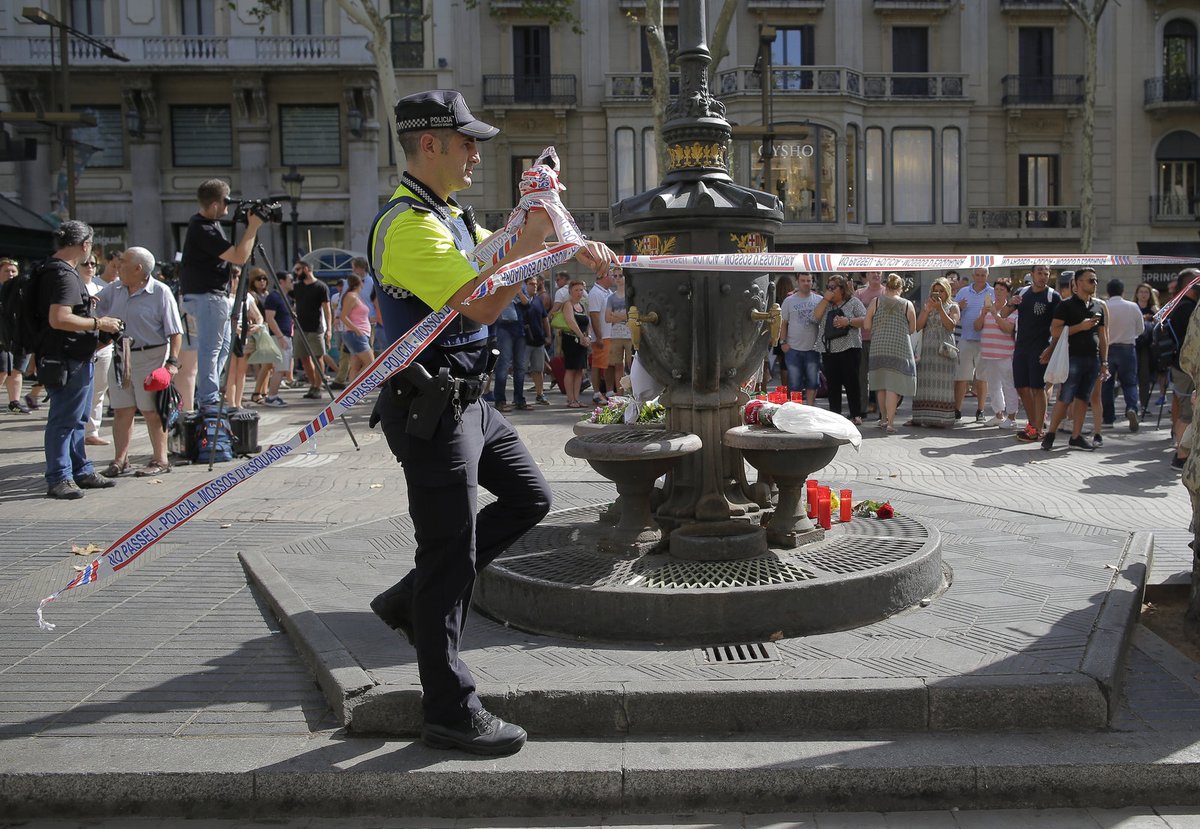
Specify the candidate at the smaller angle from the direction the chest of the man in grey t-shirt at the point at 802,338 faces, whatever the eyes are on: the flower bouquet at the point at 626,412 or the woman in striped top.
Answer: the flower bouquet

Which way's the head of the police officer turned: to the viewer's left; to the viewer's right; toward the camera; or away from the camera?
to the viewer's right

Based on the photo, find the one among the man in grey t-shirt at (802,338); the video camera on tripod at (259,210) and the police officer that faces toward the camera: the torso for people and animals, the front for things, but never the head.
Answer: the man in grey t-shirt

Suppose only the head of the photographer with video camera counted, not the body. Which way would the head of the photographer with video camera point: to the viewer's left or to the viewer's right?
to the viewer's right

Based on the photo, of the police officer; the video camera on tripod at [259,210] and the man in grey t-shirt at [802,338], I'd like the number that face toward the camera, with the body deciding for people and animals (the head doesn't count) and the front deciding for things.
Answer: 1

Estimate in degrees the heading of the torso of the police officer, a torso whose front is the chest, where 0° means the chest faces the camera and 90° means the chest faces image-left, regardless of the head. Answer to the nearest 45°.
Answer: approximately 270°

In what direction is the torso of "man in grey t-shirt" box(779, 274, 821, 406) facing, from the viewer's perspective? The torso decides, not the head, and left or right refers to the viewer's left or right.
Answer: facing the viewer

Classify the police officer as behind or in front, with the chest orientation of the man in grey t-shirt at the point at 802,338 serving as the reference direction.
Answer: in front

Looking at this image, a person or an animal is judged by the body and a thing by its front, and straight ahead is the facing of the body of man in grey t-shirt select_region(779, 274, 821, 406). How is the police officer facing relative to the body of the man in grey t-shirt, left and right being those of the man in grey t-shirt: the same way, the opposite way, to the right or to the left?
to the left

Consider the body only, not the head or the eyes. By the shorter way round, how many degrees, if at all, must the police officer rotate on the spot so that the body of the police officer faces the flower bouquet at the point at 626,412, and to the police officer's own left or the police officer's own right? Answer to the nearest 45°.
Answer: approximately 90° to the police officer's own left

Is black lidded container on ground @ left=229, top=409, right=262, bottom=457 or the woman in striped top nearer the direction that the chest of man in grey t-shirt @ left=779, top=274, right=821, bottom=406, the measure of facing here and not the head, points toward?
the black lidded container on ground
